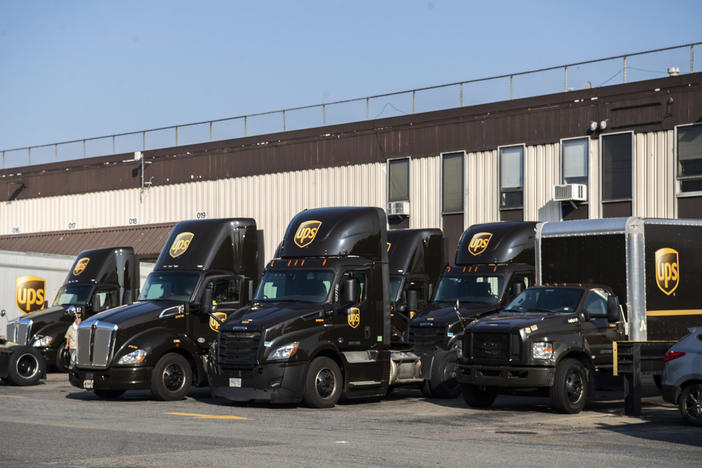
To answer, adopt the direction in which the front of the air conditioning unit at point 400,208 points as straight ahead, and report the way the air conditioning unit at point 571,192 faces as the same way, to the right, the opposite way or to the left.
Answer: the same way

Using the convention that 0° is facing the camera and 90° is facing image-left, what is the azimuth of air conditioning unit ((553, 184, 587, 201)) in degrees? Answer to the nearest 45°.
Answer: approximately 45°

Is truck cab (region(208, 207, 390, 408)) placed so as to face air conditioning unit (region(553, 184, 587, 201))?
no

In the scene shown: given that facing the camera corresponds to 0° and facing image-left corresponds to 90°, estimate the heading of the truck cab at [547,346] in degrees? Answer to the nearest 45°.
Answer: approximately 45°

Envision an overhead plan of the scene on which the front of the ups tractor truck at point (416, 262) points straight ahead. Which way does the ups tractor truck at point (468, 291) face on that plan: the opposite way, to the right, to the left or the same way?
the same way

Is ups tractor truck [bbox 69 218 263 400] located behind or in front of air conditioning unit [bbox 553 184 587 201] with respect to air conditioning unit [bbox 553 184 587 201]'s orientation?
in front

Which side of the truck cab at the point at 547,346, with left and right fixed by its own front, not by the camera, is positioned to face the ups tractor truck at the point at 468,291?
right

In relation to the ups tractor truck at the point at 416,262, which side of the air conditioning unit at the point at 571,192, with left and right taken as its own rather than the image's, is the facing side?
front

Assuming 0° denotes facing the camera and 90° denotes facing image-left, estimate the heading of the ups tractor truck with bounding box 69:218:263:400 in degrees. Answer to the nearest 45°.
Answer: approximately 45°

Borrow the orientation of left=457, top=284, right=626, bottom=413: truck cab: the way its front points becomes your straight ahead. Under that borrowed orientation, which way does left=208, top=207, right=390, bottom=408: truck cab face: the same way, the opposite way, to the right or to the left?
the same way

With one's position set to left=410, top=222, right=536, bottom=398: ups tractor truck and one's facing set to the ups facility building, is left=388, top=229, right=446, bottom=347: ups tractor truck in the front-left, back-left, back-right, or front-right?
front-left

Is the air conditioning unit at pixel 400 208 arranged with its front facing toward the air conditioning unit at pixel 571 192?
no

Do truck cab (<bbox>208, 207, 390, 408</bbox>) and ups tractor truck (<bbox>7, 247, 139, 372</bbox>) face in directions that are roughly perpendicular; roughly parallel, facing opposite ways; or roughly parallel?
roughly parallel

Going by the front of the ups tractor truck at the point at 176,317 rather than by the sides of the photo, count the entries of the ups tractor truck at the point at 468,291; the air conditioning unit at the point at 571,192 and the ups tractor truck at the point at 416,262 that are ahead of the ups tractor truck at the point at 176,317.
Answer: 0

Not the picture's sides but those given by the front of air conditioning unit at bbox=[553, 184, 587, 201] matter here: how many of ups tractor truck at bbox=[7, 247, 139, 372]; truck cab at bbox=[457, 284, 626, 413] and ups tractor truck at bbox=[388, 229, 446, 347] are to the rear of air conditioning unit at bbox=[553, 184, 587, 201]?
0

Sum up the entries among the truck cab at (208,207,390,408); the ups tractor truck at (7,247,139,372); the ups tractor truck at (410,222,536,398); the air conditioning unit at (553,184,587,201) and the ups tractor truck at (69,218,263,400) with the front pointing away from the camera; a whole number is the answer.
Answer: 0

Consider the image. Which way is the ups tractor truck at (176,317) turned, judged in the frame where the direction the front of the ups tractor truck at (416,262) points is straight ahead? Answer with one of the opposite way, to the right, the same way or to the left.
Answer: the same way

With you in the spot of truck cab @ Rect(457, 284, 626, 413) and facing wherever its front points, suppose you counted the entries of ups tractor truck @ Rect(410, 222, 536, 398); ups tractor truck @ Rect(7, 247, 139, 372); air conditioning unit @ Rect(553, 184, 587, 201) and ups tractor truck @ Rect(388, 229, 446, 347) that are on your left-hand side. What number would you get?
0

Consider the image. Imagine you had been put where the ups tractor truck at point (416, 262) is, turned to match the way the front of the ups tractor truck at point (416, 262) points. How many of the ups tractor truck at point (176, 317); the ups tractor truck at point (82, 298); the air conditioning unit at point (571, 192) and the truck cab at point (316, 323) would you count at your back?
1

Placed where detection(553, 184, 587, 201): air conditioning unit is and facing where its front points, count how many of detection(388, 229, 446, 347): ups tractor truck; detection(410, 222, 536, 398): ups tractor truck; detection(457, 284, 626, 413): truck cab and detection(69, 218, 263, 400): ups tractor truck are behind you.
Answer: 0

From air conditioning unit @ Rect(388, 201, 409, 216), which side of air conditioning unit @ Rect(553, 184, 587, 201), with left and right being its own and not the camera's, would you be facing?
right

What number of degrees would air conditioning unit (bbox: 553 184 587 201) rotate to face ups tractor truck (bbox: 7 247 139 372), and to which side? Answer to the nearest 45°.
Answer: approximately 45° to its right
